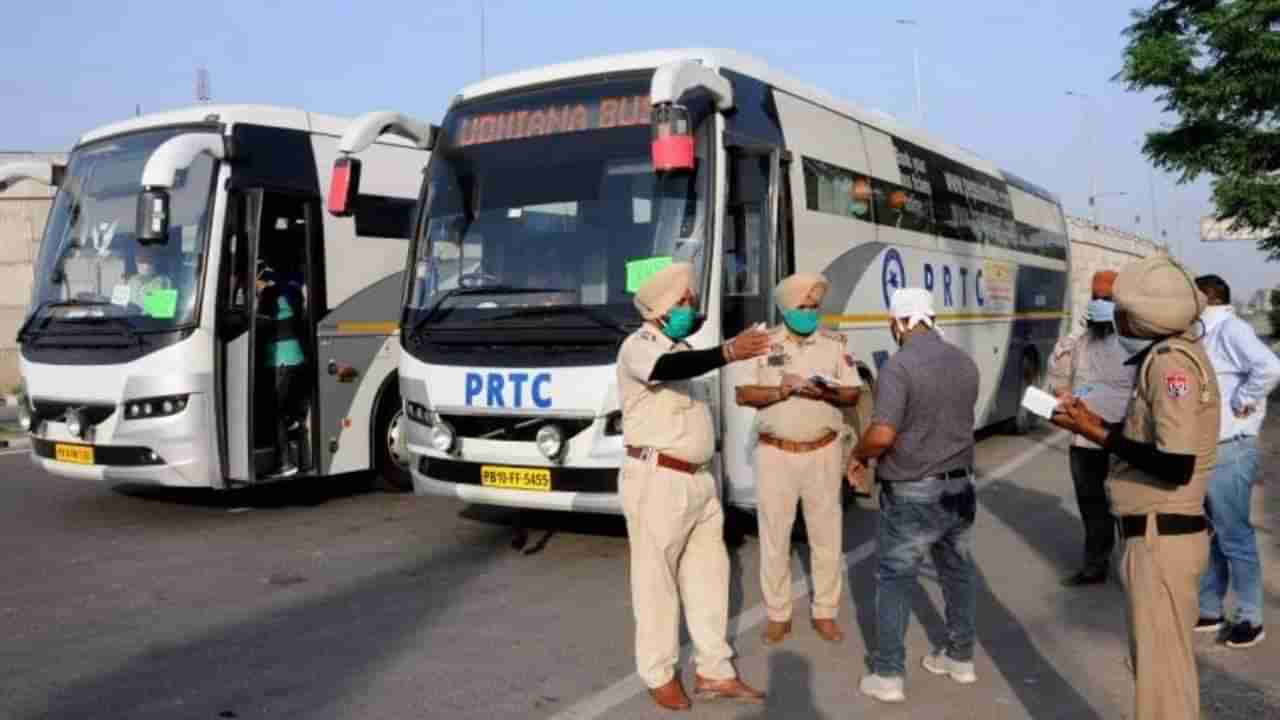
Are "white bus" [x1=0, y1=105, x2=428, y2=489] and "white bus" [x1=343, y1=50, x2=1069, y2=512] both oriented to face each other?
no

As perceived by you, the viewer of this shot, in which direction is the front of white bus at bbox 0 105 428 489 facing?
facing the viewer and to the left of the viewer

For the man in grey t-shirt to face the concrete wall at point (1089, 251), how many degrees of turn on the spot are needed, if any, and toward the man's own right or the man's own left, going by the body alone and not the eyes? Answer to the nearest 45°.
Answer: approximately 45° to the man's own right

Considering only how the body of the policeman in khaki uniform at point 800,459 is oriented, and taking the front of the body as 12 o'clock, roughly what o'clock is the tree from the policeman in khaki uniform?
The tree is roughly at 7 o'clock from the policeman in khaki uniform.

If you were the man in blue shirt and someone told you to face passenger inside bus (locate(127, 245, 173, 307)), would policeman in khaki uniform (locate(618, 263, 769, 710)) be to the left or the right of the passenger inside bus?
left

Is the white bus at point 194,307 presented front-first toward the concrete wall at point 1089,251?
no

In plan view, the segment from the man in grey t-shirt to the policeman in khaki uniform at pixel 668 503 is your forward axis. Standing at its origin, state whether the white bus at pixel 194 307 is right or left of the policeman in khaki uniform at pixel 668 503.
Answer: right

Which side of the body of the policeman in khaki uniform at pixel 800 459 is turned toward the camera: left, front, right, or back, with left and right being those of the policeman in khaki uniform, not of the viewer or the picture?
front

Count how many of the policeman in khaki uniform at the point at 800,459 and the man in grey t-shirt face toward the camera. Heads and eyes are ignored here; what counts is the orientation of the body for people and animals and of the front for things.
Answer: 1

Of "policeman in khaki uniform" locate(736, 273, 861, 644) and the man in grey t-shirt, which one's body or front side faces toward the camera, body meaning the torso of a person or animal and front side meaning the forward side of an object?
the policeman in khaki uniform

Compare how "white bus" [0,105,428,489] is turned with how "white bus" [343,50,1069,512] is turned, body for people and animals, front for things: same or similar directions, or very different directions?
same or similar directions

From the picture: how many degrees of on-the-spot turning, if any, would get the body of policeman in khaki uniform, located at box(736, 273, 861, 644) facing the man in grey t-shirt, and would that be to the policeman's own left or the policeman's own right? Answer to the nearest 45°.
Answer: approximately 45° to the policeman's own left
